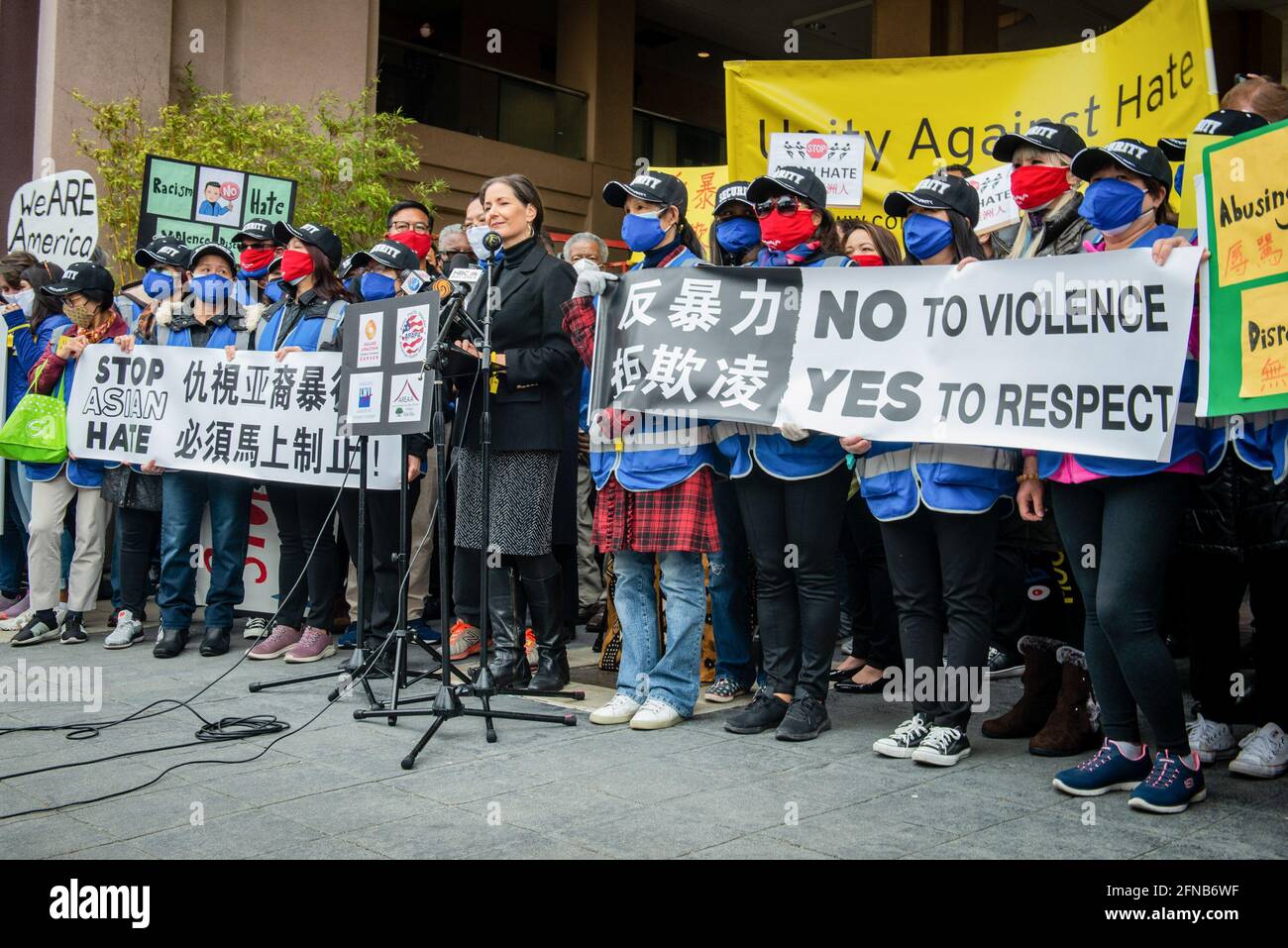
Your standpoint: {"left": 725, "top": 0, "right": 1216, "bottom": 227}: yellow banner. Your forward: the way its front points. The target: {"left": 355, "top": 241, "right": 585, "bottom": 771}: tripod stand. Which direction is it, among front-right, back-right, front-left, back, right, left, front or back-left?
front-right

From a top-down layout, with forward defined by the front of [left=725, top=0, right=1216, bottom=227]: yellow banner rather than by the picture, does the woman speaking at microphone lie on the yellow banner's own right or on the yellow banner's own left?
on the yellow banner's own right

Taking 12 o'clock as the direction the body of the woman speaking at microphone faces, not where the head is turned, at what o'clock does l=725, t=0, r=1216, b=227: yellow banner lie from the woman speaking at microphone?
The yellow banner is roughly at 7 o'clock from the woman speaking at microphone.
